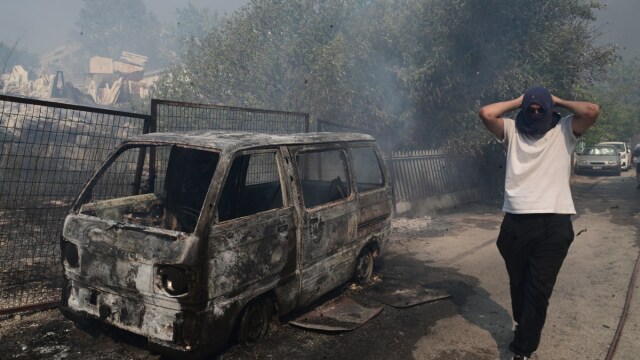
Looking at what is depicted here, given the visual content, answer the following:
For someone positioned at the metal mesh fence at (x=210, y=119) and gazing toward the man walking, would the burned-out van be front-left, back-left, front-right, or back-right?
front-right

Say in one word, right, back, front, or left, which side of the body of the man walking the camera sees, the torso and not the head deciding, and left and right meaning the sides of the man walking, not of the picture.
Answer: front

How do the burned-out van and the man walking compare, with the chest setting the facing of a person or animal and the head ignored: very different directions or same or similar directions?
same or similar directions

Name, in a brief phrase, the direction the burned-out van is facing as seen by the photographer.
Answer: facing the viewer and to the left of the viewer

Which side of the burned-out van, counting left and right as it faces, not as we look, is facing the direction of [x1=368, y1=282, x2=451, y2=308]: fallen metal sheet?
back

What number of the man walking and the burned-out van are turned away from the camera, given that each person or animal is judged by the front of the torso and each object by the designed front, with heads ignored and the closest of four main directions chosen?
0

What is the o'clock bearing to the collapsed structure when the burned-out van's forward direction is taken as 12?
The collapsed structure is roughly at 4 o'clock from the burned-out van.
